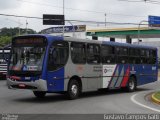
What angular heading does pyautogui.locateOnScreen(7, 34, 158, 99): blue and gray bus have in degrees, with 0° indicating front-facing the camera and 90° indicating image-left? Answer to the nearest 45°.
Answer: approximately 45°
